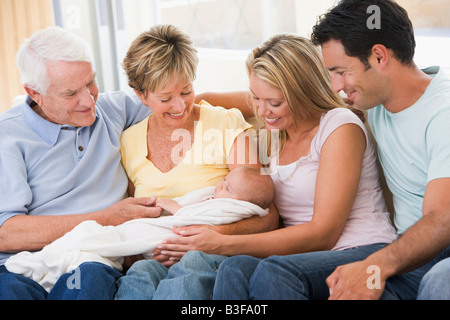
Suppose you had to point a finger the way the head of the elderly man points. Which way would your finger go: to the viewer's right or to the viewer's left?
to the viewer's right

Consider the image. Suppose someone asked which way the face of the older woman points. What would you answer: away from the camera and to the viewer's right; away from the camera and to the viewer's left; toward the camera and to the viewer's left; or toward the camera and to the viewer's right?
toward the camera and to the viewer's right

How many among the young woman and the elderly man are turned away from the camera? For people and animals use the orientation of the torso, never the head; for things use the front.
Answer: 0

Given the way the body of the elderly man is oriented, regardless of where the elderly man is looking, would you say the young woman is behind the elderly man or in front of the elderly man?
in front

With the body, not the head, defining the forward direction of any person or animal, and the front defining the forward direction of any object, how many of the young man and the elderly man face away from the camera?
0

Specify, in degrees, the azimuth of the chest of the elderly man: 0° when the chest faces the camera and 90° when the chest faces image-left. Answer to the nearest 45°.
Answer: approximately 315°

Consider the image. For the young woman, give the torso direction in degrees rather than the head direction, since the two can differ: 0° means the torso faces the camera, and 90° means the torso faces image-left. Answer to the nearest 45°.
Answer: approximately 45°

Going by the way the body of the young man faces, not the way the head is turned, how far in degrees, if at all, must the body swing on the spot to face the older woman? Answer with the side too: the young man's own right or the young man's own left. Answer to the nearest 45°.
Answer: approximately 45° to the young man's own right
